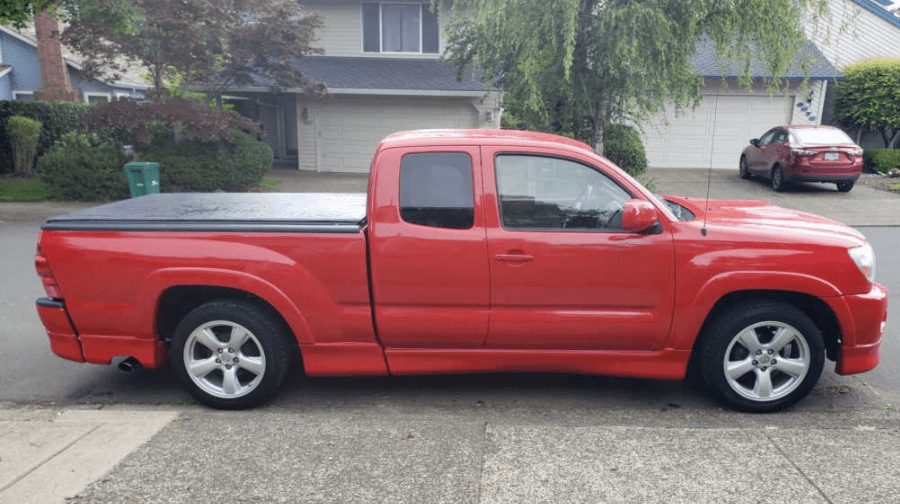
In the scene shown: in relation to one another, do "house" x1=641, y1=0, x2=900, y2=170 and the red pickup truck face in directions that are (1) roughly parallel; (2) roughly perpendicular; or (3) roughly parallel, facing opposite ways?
roughly perpendicular

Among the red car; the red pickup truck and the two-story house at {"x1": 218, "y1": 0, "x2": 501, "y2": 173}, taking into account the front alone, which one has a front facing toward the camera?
the two-story house

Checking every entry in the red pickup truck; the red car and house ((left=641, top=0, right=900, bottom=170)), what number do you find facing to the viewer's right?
1

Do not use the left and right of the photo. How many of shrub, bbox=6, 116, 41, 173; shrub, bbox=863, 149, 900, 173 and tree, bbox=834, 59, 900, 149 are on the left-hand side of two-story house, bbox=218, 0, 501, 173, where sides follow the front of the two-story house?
2

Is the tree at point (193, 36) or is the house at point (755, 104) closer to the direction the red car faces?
the house

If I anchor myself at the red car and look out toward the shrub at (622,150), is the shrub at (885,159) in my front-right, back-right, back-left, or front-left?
back-right

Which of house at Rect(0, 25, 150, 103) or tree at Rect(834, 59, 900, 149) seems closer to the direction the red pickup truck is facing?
the tree

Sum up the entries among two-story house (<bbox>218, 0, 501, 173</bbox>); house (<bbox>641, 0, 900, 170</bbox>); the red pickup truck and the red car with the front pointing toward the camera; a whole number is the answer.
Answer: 2

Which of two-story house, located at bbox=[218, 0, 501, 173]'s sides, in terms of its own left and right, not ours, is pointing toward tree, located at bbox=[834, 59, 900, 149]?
left

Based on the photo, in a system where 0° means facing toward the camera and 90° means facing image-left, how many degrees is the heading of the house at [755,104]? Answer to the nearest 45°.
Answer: approximately 0°

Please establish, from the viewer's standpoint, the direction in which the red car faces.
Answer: facing away from the viewer and to the left of the viewer

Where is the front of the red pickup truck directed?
to the viewer's right

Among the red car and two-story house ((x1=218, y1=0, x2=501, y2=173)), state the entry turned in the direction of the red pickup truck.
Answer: the two-story house

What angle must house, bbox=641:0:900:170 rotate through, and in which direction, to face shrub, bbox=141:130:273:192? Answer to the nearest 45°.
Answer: approximately 45° to its right
